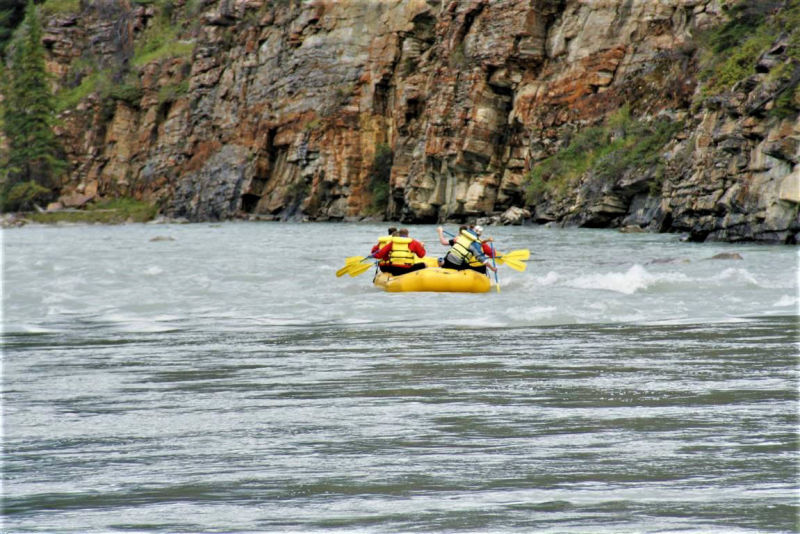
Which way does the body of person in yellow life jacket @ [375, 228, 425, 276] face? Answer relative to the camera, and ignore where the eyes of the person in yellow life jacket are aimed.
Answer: away from the camera

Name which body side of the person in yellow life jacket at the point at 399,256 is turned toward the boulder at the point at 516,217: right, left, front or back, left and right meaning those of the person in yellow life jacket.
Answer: front
